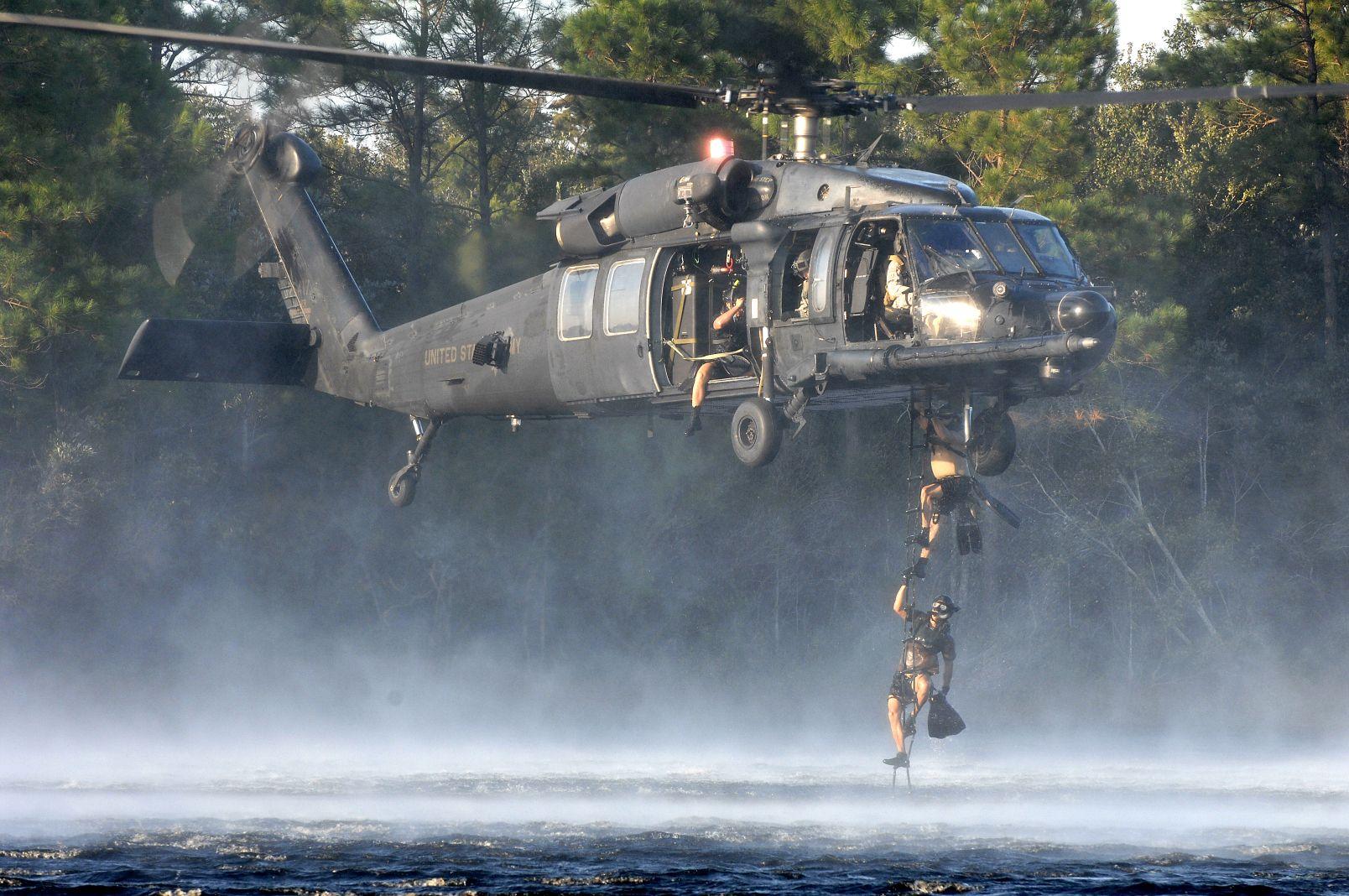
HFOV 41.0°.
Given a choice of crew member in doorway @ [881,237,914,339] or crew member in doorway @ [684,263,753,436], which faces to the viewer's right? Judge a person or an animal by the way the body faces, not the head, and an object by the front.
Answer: crew member in doorway @ [881,237,914,339]

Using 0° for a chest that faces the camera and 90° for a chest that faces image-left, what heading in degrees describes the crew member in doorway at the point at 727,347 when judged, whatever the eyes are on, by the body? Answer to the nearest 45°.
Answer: approximately 45°

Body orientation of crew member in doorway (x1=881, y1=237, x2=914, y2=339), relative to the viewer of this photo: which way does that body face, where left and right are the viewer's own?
facing to the right of the viewer

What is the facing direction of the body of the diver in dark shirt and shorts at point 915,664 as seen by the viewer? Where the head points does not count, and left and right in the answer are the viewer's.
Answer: facing the viewer and to the left of the viewer

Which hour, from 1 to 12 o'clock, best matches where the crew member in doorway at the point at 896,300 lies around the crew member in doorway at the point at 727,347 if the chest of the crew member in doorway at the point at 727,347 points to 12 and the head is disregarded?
the crew member in doorway at the point at 896,300 is roughly at 9 o'clock from the crew member in doorway at the point at 727,347.

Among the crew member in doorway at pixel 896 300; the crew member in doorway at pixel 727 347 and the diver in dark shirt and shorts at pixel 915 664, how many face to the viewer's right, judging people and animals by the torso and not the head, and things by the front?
1

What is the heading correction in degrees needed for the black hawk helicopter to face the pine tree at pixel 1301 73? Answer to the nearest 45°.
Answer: approximately 90° to its left
